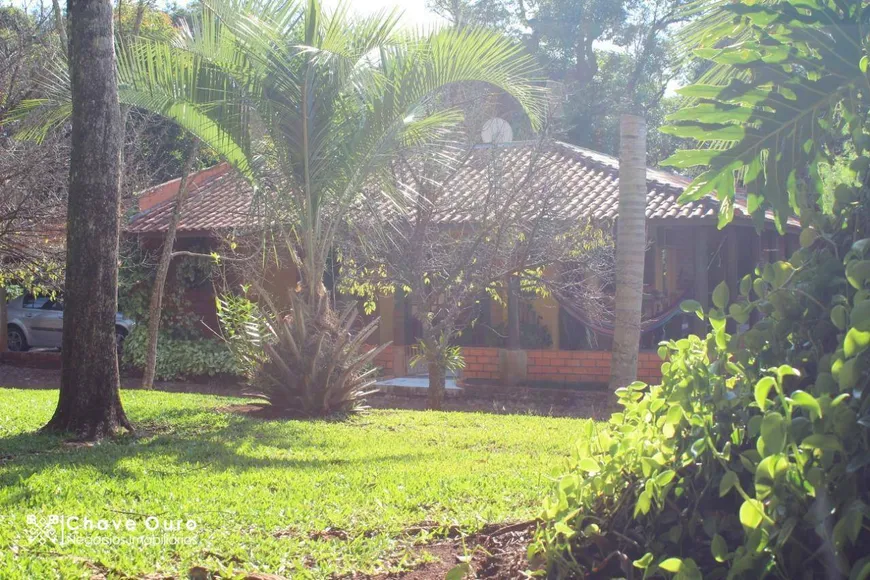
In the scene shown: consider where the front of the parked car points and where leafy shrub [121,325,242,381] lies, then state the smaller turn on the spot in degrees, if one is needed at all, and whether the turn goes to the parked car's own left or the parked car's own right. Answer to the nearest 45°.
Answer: approximately 45° to the parked car's own right

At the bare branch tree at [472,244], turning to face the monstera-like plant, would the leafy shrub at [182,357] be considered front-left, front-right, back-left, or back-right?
back-right

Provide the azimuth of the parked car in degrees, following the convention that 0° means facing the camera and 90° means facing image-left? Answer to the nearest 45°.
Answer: approximately 270°

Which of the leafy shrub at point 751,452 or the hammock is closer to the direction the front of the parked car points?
the hammock

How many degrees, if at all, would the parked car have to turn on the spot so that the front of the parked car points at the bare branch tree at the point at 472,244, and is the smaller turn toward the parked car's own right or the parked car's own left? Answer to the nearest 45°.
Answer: approximately 45° to the parked car's own right

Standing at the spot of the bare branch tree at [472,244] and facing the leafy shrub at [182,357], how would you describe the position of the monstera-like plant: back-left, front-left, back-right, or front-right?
back-left

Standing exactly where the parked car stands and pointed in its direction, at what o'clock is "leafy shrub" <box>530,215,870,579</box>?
The leafy shrub is roughly at 3 o'clock from the parked car.
